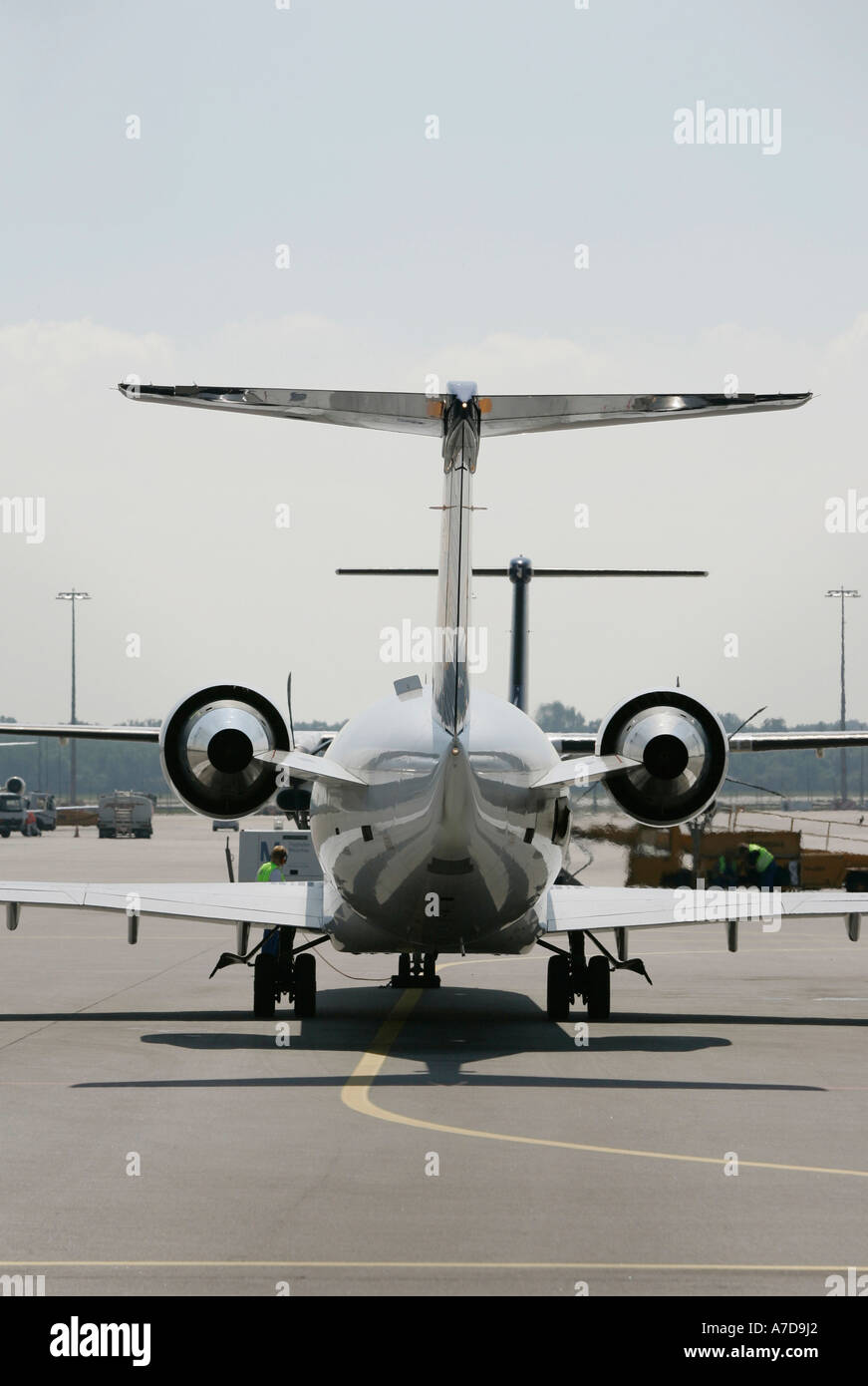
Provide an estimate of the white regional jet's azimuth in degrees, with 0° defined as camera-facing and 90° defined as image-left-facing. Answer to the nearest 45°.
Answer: approximately 180°

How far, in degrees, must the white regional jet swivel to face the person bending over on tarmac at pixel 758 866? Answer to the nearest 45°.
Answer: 0° — it already faces them

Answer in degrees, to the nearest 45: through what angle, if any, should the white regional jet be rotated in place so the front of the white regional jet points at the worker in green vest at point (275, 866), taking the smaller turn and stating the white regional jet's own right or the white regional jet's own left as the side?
0° — it already faces them

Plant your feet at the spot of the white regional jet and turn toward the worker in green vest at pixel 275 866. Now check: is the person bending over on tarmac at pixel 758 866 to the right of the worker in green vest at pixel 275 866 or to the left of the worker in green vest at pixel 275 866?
right
